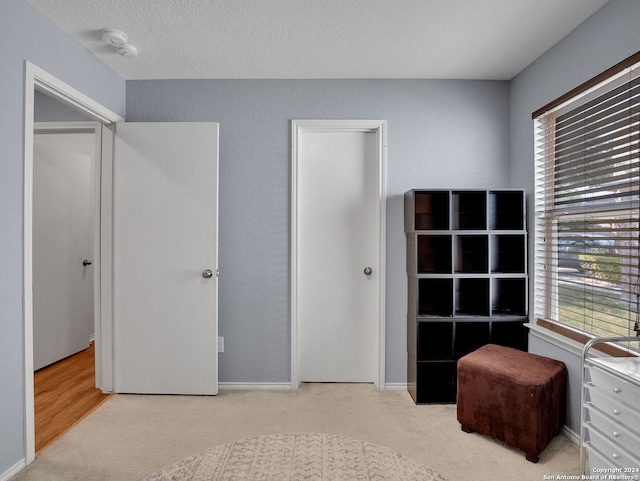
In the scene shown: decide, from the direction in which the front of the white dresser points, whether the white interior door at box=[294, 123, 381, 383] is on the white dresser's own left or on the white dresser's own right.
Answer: on the white dresser's own right

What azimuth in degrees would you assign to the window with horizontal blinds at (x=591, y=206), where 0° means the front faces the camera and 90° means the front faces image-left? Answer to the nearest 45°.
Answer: approximately 45°

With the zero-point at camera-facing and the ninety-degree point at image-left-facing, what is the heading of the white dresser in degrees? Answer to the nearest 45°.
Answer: approximately 45°

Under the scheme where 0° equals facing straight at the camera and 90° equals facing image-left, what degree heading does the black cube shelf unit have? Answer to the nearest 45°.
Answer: approximately 0°

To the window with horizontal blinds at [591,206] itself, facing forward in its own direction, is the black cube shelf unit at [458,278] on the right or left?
on its right

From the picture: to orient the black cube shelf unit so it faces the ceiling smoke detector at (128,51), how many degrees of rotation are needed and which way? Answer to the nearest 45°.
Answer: approximately 45° to its right

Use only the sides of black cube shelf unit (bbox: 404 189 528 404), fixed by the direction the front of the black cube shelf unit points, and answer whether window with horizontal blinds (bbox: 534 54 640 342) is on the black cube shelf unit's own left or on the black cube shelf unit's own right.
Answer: on the black cube shelf unit's own left

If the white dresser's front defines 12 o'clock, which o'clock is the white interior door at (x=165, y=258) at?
The white interior door is roughly at 1 o'clock from the white dresser.
